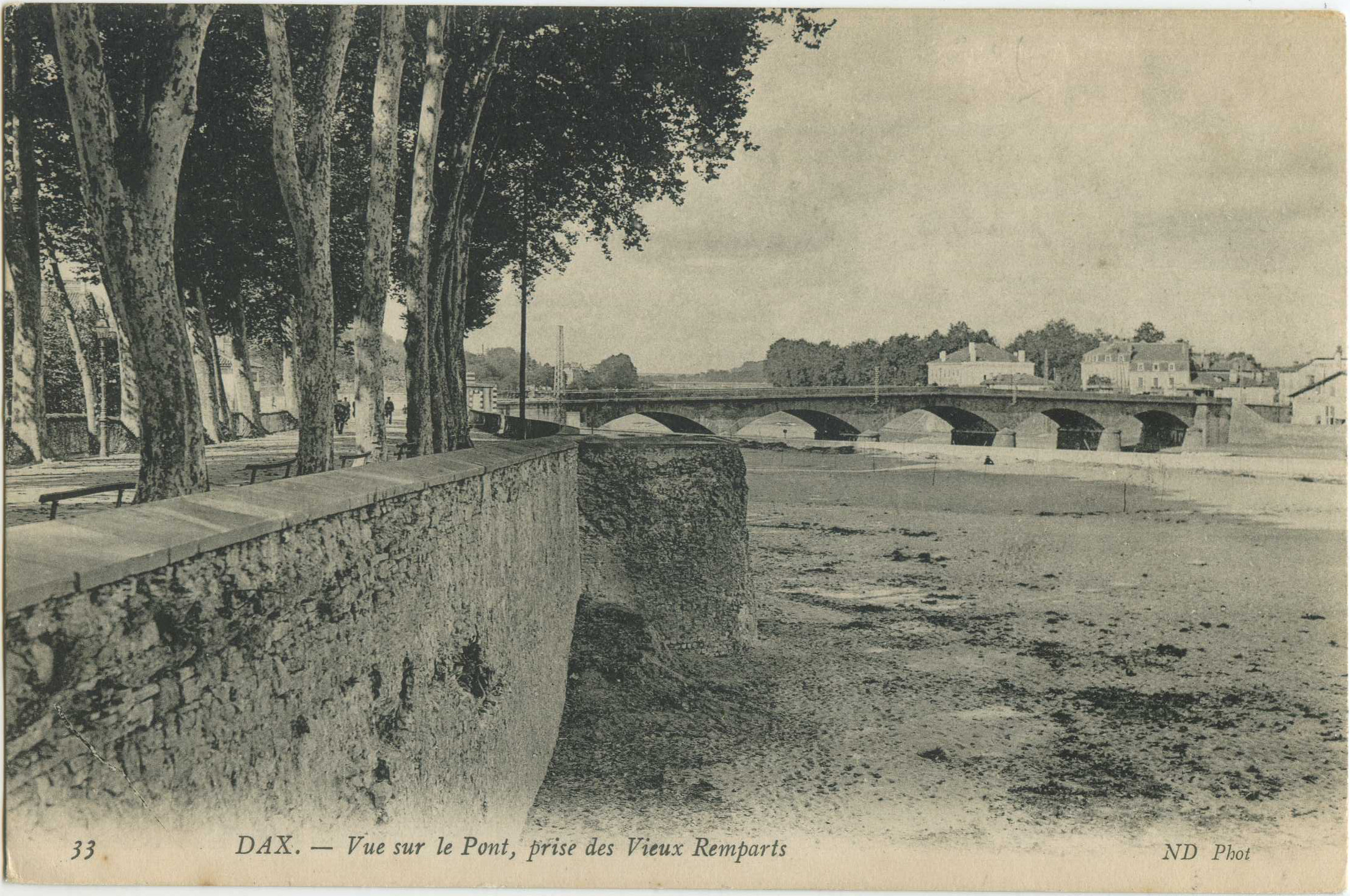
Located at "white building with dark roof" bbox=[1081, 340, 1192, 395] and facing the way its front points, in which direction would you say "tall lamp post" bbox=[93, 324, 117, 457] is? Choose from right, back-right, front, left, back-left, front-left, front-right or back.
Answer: front

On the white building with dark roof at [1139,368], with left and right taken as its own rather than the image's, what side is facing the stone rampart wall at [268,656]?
front

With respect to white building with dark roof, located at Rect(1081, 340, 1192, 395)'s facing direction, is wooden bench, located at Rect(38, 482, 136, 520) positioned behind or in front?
in front

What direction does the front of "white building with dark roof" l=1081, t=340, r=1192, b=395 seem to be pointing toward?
toward the camera

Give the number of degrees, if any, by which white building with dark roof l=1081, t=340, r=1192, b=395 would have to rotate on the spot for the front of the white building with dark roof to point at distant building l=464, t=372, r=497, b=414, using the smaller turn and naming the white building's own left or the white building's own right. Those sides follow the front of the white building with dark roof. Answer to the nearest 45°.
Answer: approximately 45° to the white building's own right
